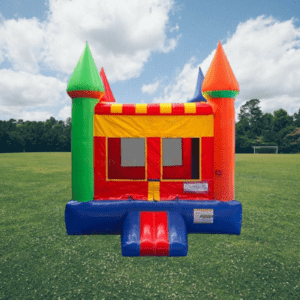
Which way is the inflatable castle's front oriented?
toward the camera
